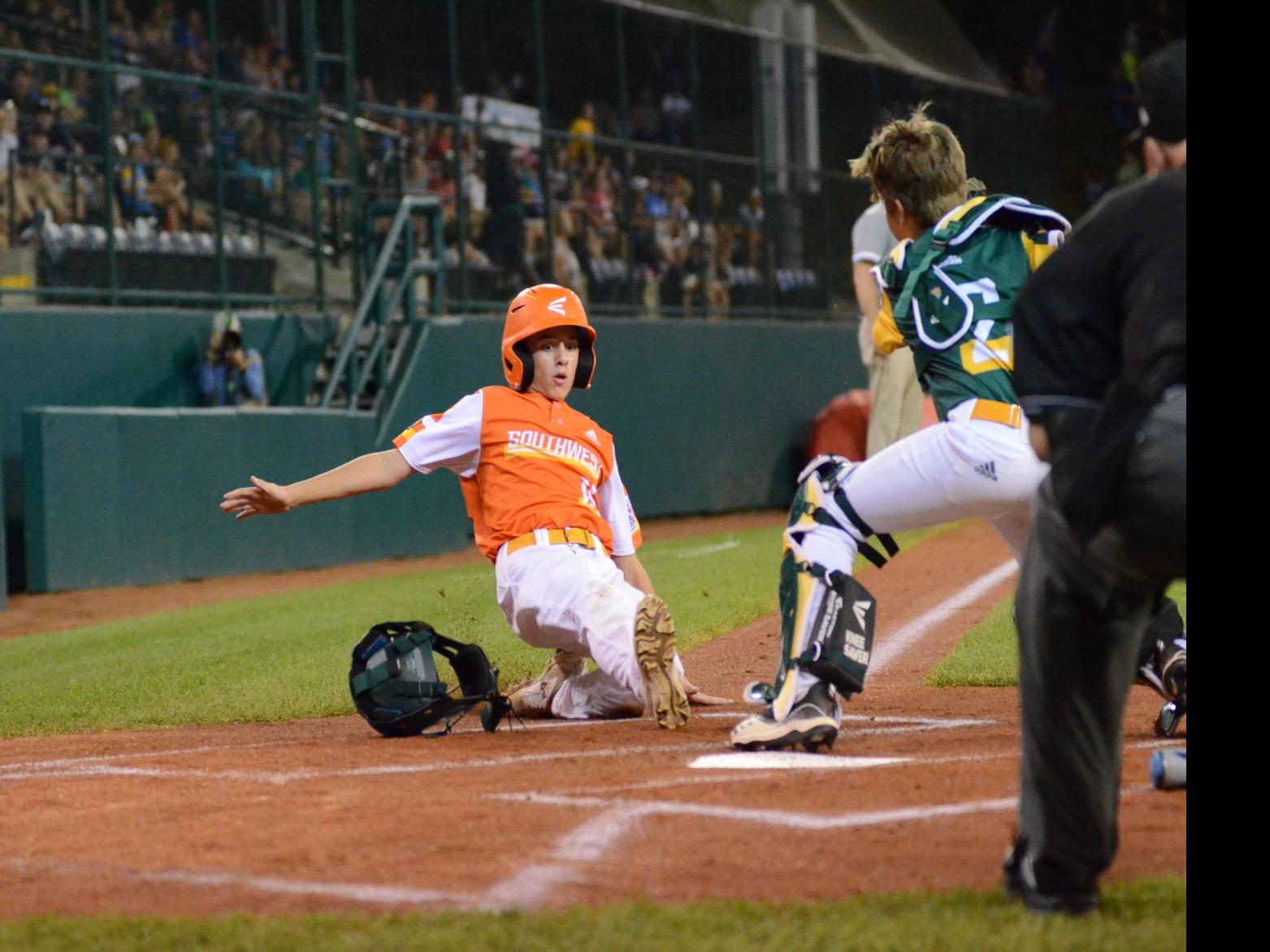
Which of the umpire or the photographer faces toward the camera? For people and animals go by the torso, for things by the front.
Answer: the photographer

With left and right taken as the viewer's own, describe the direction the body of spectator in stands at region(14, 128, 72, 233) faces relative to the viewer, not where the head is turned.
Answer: facing the viewer and to the right of the viewer

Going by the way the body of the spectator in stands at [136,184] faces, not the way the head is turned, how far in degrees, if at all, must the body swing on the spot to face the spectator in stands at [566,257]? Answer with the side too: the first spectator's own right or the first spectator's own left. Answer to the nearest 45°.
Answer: approximately 90° to the first spectator's own left

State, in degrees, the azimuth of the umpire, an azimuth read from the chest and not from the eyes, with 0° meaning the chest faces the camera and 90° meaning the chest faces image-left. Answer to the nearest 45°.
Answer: approximately 135°

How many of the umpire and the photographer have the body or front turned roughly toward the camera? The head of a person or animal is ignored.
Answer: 1

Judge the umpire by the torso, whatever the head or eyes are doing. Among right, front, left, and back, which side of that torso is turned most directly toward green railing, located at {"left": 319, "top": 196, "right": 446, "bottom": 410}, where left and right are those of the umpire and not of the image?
front

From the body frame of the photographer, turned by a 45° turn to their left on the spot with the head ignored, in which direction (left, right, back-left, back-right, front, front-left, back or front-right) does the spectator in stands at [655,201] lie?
left

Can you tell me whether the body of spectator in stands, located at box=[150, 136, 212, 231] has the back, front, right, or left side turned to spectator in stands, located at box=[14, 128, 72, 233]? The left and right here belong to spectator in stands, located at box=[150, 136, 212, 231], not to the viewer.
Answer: right

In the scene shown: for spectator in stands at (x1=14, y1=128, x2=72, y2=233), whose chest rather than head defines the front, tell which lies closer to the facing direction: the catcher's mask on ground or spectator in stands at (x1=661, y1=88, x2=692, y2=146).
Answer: the catcher's mask on ground

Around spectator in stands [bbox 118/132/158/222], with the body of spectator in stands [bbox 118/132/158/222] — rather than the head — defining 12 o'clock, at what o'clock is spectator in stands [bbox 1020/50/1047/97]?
spectator in stands [bbox 1020/50/1047/97] is roughly at 9 o'clock from spectator in stands [bbox 118/132/158/222].

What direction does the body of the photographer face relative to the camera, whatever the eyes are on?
toward the camera

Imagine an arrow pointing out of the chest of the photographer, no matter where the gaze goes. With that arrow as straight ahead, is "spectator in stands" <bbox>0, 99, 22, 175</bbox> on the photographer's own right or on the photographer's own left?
on the photographer's own right

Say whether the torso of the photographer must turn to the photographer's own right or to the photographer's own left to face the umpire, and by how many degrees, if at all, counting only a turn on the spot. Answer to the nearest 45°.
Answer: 0° — they already face them

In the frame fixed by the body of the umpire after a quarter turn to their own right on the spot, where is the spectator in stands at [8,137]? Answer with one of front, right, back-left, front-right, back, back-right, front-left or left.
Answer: left

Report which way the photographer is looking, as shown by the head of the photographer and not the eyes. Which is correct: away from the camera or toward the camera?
toward the camera
